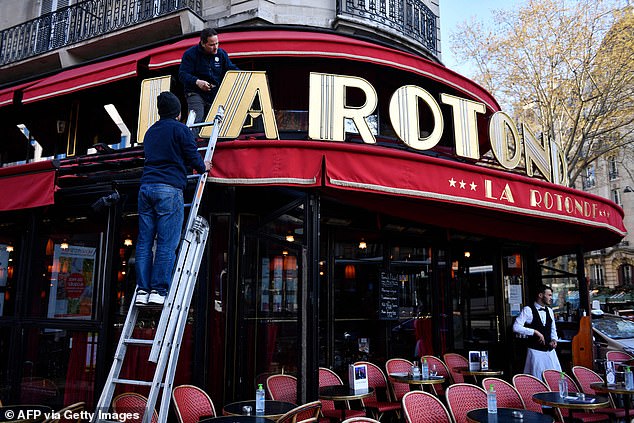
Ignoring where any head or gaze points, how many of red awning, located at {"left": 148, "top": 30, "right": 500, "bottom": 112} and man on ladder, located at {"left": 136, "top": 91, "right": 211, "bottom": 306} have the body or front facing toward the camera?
1

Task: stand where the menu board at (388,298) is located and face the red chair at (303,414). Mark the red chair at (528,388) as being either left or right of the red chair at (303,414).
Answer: left

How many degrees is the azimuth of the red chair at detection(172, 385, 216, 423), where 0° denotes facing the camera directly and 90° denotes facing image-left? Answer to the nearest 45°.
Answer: approximately 315°

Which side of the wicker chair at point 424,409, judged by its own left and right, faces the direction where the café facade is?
back

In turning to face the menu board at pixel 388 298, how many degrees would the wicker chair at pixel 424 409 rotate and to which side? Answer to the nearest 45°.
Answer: approximately 135° to its left
